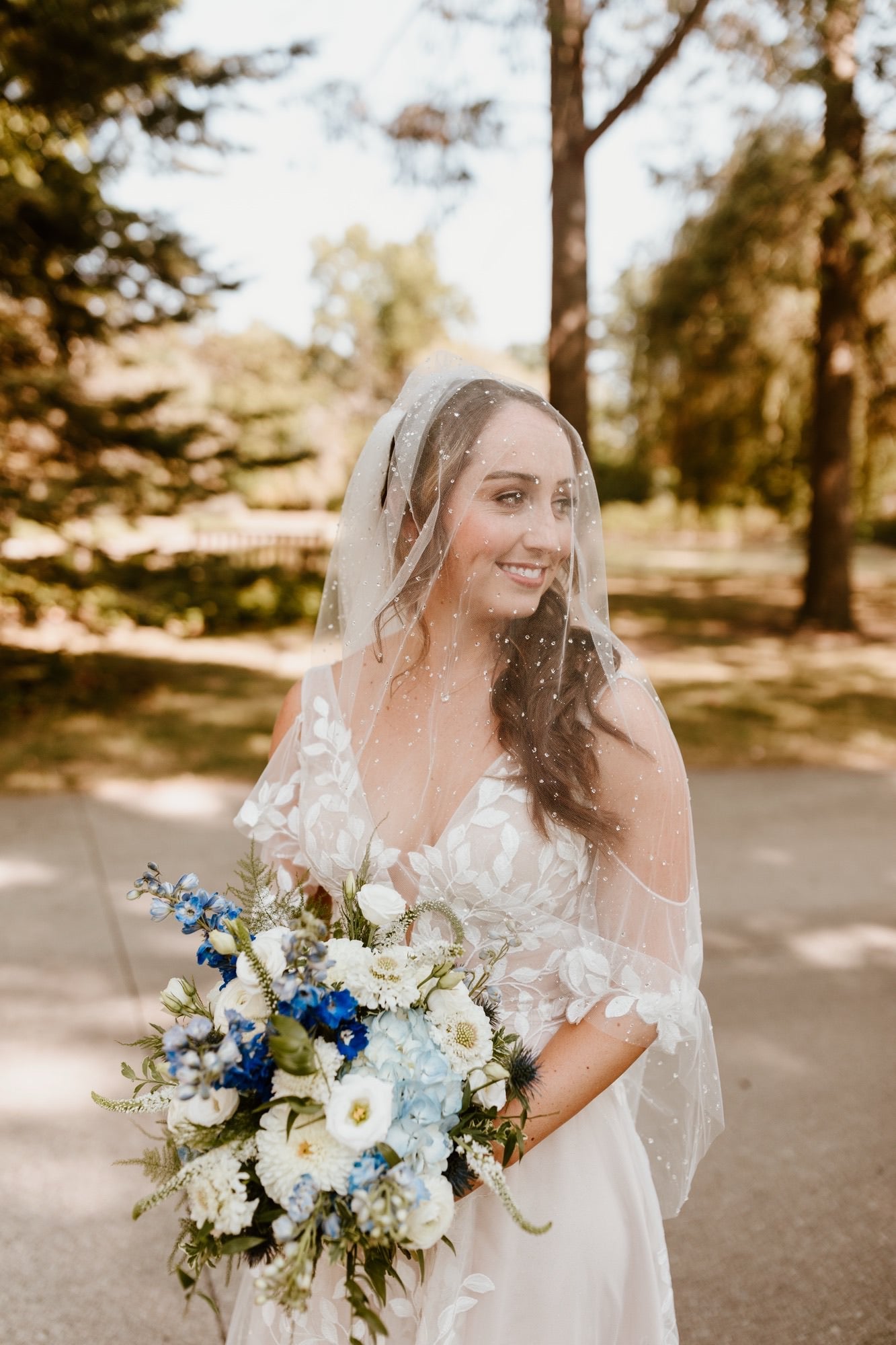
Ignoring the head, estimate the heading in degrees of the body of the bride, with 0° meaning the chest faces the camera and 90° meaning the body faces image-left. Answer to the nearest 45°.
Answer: approximately 45°

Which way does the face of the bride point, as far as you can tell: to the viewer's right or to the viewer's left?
to the viewer's right

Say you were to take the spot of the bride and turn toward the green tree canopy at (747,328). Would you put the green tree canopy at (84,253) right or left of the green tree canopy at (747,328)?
left

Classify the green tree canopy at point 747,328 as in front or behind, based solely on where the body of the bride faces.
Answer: behind

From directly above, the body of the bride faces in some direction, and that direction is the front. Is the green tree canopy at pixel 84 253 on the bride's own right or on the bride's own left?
on the bride's own right
